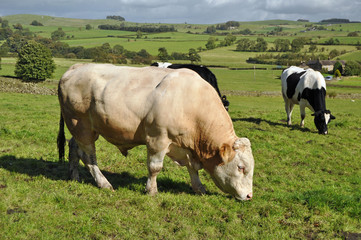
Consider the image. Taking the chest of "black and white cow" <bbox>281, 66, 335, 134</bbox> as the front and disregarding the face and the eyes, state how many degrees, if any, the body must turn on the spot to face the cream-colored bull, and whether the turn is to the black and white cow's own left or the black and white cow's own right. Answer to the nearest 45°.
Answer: approximately 45° to the black and white cow's own right

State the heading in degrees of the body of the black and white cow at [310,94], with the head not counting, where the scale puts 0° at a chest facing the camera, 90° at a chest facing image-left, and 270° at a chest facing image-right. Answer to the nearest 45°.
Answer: approximately 315°
